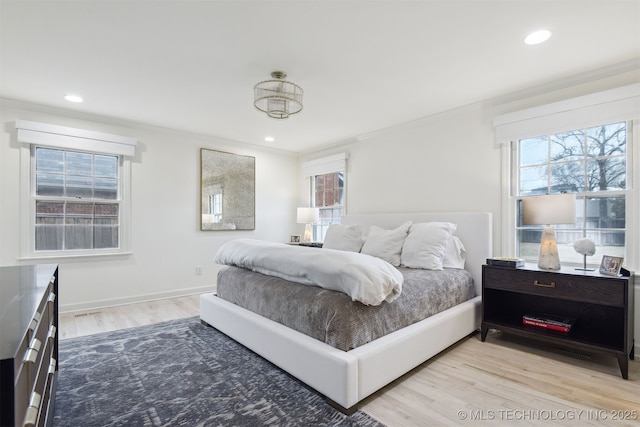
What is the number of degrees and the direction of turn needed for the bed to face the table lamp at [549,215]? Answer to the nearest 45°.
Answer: approximately 135° to its left

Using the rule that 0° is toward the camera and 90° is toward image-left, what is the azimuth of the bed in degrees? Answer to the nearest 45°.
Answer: approximately 45°

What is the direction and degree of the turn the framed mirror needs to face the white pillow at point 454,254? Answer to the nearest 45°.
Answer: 0° — it already faces it

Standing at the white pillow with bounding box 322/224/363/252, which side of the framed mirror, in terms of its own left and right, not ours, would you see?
front

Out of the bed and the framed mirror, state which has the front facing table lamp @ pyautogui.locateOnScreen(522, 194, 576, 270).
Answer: the framed mirror

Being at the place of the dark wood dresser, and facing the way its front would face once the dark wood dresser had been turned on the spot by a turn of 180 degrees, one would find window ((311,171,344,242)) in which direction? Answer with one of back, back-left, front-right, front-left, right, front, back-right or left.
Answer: back-right

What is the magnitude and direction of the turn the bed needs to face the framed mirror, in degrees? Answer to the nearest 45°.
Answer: approximately 90° to its right

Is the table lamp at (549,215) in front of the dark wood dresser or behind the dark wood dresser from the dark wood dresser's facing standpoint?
in front

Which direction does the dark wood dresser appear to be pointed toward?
to the viewer's right

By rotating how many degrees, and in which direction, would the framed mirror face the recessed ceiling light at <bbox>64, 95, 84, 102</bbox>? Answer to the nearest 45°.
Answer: approximately 90° to its right

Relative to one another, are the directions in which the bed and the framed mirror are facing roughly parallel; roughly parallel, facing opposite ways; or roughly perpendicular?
roughly perpendicular

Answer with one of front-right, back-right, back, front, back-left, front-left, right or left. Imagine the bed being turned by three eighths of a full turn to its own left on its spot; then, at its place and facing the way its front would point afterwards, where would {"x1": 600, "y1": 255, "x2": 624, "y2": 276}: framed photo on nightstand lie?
front

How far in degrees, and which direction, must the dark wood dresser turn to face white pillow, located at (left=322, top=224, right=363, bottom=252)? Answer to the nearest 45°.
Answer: approximately 45° to its left

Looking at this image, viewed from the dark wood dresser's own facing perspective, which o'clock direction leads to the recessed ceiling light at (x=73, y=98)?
The recessed ceiling light is roughly at 9 o'clock from the dark wood dresser.

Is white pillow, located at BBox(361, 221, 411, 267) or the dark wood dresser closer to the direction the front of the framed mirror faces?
the white pillow

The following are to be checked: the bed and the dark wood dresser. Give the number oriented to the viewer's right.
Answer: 1

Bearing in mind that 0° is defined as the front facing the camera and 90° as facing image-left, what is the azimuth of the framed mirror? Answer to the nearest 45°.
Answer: approximately 315°
